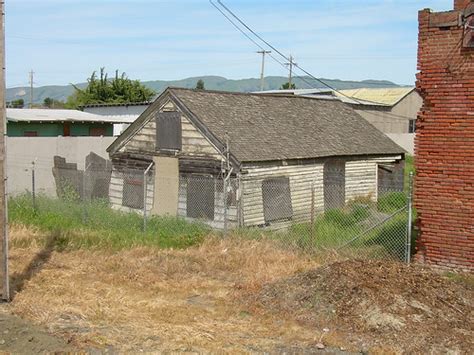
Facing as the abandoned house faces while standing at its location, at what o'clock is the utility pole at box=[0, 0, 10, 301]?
The utility pole is roughly at 11 o'clock from the abandoned house.

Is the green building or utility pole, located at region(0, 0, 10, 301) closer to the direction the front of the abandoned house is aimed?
the utility pole

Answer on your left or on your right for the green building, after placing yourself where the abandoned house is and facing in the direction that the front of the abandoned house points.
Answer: on your right

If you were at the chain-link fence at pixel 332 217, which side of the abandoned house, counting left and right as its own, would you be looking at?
left

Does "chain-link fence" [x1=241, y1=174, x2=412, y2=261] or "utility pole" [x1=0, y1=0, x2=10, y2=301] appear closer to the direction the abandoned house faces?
the utility pole

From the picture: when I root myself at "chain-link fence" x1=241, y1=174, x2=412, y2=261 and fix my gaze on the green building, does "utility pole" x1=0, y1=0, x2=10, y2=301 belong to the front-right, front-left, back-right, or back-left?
back-left

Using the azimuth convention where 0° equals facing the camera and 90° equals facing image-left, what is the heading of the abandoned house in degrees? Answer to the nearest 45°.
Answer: approximately 45°

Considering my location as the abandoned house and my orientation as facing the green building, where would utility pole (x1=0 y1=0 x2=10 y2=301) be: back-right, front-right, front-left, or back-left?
back-left
